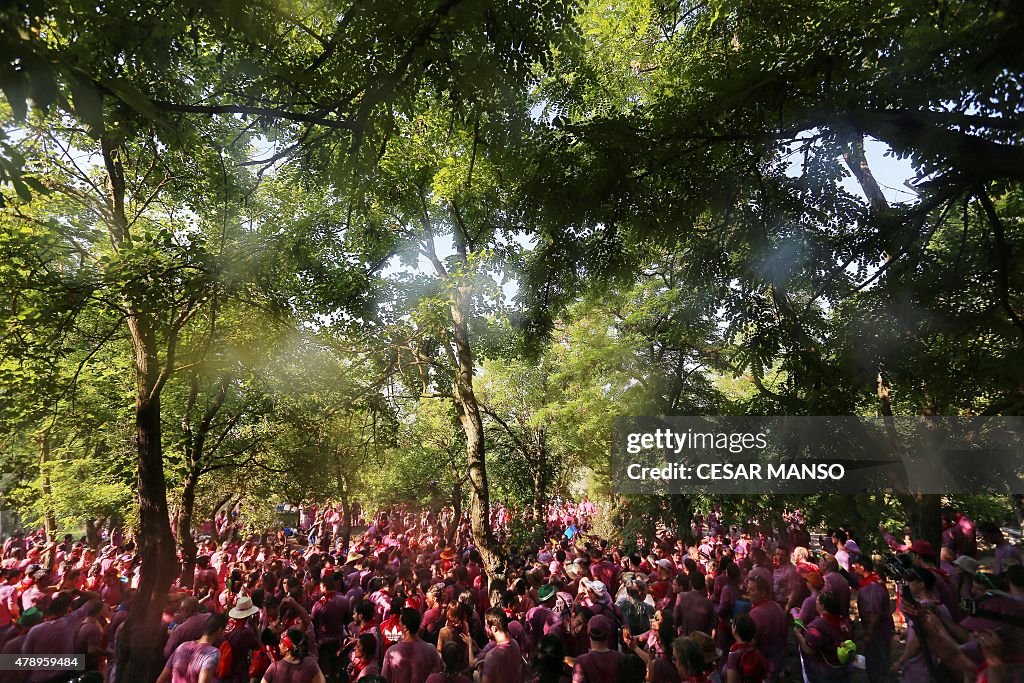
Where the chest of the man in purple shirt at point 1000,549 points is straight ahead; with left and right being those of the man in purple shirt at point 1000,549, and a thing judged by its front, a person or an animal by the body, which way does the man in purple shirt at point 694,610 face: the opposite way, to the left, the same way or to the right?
to the right

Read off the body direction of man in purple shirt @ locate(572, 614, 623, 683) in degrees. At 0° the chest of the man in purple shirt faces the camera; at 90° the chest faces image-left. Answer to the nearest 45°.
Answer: approximately 180°

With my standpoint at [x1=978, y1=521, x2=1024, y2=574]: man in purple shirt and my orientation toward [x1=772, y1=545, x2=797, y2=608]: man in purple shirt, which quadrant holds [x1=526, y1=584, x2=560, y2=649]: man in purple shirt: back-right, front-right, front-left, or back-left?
front-left

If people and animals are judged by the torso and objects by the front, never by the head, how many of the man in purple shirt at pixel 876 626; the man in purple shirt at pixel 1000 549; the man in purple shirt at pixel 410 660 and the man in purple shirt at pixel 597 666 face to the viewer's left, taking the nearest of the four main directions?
2

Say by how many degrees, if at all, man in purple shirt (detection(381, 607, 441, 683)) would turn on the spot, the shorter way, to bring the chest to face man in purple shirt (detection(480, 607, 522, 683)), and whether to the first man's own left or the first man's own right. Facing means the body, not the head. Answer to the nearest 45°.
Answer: approximately 90° to the first man's own right

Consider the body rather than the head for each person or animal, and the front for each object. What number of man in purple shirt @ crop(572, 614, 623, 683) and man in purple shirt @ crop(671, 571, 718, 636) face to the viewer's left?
0

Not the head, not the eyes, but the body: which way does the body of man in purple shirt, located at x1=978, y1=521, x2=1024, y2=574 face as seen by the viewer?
to the viewer's left

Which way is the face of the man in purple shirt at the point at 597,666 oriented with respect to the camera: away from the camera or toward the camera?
away from the camera

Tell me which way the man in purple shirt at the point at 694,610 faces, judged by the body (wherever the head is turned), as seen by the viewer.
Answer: away from the camera

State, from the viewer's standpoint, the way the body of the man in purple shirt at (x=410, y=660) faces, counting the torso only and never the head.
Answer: away from the camera

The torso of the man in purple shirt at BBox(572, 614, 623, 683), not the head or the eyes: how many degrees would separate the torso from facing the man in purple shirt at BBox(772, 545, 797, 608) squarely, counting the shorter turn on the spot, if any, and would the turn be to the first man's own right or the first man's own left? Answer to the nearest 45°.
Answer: approximately 45° to the first man's own right

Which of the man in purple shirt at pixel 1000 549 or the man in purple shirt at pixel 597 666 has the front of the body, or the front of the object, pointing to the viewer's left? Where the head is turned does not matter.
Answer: the man in purple shirt at pixel 1000 549

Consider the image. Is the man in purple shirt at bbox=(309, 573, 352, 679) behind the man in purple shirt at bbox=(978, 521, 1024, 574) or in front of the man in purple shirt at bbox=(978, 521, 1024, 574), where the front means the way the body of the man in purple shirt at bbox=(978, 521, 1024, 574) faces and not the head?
in front

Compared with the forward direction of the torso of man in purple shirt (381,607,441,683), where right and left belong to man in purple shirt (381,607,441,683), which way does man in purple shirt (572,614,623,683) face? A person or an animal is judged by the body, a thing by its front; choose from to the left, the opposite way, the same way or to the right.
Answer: the same way

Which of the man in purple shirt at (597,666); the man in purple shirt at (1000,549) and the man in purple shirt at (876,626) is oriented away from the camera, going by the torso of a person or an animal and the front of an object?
the man in purple shirt at (597,666)

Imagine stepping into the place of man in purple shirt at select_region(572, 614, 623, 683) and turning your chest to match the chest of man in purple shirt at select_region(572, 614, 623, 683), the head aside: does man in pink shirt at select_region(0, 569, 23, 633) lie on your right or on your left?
on your left

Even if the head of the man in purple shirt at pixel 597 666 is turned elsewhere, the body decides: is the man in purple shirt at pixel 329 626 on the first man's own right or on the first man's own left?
on the first man's own left

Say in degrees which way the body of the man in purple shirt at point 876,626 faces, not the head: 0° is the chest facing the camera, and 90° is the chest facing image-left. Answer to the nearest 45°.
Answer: approximately 90°
